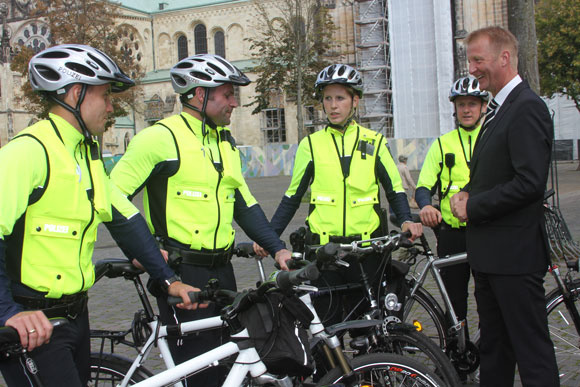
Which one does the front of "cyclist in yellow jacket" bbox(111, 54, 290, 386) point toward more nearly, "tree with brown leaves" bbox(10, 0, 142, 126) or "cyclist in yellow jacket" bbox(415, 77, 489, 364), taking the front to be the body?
the cyclist in yellow jacket

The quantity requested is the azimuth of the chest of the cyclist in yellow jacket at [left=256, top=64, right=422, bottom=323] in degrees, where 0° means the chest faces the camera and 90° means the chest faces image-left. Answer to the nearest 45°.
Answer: approximately 0°

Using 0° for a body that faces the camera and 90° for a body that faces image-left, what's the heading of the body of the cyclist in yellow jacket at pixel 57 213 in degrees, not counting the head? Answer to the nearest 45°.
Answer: approximately 315°

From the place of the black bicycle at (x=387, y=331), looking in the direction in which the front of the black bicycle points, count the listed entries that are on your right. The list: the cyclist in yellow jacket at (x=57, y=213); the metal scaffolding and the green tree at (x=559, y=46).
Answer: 1

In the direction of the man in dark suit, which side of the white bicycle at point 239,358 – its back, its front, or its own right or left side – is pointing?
front

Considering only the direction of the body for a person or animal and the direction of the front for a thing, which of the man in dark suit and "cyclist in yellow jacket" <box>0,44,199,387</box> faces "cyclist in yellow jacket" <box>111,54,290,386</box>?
the man in dark suit

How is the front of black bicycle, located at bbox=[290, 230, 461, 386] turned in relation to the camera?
facing the viewer and to the right of the viewer

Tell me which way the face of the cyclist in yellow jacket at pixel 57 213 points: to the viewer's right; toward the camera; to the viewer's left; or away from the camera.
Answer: to the viewer's right

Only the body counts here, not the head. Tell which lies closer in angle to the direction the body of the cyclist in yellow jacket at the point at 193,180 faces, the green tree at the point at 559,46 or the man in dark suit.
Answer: the man in dark suit

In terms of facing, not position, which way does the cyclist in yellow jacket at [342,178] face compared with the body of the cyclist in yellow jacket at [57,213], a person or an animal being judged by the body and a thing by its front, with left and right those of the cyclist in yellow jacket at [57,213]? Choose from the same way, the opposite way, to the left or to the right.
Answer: to the right

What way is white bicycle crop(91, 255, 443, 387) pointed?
to the viewer's right

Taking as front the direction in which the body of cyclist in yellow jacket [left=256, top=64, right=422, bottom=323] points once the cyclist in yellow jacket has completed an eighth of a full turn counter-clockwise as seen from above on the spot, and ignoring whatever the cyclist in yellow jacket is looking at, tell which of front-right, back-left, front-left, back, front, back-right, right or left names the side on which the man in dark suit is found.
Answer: front

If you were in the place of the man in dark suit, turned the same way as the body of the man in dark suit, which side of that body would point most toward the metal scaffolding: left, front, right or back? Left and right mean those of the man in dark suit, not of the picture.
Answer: right

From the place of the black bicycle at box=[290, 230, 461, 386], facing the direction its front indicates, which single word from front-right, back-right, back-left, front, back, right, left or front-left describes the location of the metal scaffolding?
back-left

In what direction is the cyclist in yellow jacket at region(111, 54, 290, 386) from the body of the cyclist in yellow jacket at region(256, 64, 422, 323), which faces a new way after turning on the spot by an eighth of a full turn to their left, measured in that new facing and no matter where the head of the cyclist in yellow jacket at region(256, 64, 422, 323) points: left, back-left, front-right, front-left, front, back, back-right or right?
right

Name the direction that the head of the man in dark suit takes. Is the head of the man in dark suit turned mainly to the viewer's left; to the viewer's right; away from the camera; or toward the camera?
to the viewer's left
